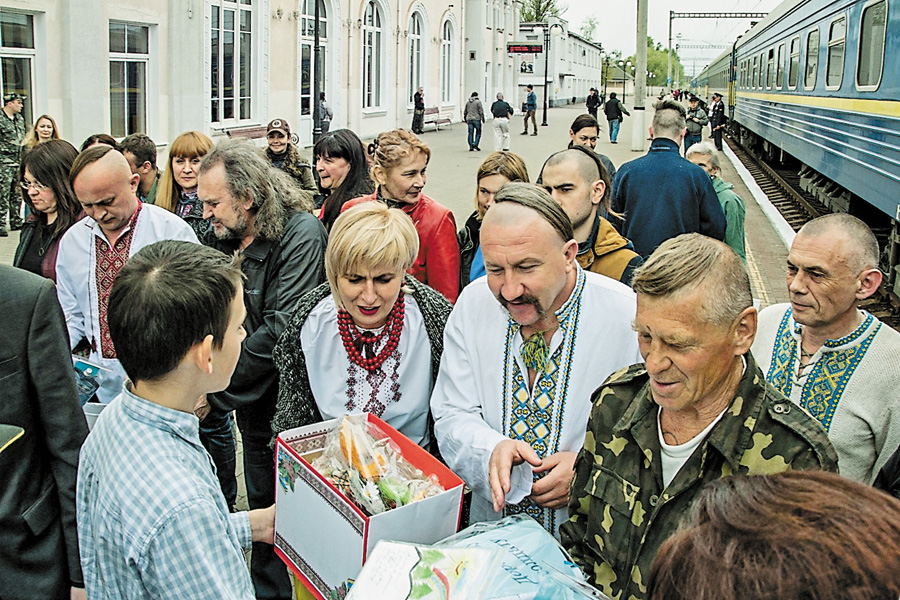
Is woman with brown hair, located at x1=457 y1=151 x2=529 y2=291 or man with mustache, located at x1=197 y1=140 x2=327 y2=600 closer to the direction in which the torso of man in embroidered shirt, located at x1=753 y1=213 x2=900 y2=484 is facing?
the man with mustache

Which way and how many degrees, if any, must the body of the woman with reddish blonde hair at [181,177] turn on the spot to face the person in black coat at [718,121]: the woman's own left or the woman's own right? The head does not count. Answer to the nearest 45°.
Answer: approximately 135° to the woman's own left

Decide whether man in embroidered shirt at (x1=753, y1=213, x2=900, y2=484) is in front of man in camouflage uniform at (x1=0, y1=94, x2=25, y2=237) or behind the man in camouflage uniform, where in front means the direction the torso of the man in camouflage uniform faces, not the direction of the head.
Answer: in front

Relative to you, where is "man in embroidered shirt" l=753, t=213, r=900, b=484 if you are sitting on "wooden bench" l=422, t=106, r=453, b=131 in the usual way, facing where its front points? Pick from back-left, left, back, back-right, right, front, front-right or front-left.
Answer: front-right

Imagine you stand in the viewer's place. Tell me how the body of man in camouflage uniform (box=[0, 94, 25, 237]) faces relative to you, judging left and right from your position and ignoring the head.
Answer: facing the viewer and to the right of the viewer

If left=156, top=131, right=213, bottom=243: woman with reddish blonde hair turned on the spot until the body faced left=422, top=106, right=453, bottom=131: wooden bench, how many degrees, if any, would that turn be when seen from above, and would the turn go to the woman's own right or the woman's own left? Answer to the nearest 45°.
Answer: approximately 180°

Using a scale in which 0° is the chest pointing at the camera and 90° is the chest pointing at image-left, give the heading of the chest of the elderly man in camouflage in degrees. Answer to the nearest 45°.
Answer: approximately 45°

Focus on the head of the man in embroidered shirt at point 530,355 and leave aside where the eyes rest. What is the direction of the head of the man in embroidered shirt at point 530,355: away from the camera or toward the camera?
toward the camera

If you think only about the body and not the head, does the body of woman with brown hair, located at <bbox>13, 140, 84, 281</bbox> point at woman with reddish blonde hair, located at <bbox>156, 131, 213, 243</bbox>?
no

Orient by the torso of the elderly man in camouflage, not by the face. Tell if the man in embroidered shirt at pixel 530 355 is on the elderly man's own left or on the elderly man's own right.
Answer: on the elderly man's own right

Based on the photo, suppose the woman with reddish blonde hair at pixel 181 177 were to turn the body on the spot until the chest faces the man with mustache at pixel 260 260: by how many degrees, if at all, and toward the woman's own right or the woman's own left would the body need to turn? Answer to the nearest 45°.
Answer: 0° — they already face them

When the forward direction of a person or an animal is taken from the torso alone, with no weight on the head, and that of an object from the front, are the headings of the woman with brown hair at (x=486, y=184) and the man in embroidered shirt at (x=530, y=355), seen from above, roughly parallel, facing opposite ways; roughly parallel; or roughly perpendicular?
roughly parallel

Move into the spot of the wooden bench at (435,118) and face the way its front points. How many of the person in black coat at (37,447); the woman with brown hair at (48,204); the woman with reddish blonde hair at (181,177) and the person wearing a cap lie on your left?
0

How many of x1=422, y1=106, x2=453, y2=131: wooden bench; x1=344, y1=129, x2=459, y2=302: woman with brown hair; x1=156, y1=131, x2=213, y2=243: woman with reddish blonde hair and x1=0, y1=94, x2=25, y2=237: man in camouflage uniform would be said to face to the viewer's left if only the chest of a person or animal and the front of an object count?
0

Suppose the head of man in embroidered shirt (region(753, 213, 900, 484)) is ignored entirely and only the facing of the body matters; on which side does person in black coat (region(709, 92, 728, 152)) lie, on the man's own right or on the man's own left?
on the man's own right
